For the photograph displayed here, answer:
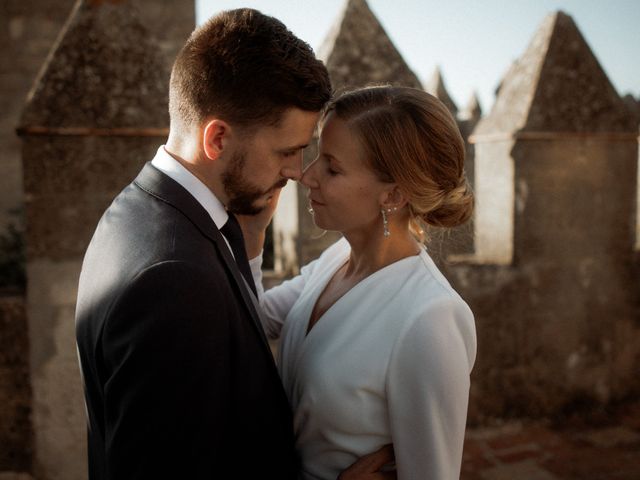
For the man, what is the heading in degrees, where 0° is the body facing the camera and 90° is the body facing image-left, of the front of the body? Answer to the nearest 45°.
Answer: approximately 270°

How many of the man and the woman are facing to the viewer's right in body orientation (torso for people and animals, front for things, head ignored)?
1

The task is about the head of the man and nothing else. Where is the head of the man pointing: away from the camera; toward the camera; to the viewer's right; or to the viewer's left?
to the viewer's right

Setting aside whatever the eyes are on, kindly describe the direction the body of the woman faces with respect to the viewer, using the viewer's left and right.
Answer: facing the viewer and to the left of the viewer

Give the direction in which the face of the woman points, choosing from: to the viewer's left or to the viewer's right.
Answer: to the viewer's left
